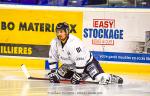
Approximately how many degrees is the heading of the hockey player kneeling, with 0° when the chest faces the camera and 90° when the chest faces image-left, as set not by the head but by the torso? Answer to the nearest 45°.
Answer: approximately 45°

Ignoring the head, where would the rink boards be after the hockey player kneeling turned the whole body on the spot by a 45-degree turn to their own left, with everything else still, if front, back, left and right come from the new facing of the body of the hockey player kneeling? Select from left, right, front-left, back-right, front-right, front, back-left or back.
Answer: back
